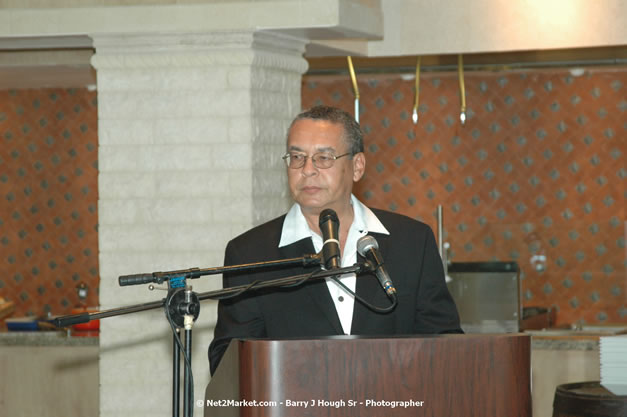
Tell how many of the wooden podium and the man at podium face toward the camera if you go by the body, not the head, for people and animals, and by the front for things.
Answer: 2

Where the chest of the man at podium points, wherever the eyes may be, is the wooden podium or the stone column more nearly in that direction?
the wooden podium

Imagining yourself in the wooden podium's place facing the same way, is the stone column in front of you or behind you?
behind

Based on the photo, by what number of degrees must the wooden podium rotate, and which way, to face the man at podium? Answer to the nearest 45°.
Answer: approximately 180°

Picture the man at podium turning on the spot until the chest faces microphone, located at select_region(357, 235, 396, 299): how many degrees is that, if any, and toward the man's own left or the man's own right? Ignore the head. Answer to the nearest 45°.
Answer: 0° — they already face it

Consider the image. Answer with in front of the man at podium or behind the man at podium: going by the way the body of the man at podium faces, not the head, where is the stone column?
behind

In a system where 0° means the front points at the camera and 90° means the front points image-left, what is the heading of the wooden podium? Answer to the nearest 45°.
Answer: approximately 0°
